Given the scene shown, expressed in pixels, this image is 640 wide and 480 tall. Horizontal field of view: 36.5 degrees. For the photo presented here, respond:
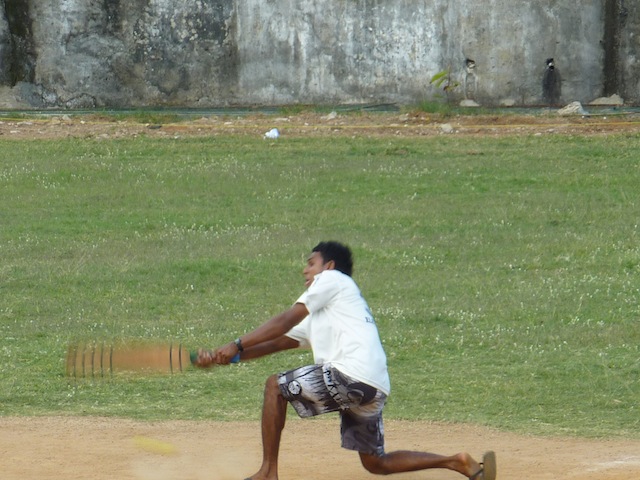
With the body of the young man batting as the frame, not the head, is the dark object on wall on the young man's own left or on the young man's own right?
on the young man's own right

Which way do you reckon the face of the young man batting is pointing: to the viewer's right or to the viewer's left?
to the viewer's left

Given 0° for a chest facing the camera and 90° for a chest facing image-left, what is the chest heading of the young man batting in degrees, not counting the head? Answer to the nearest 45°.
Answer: approximately 90°
